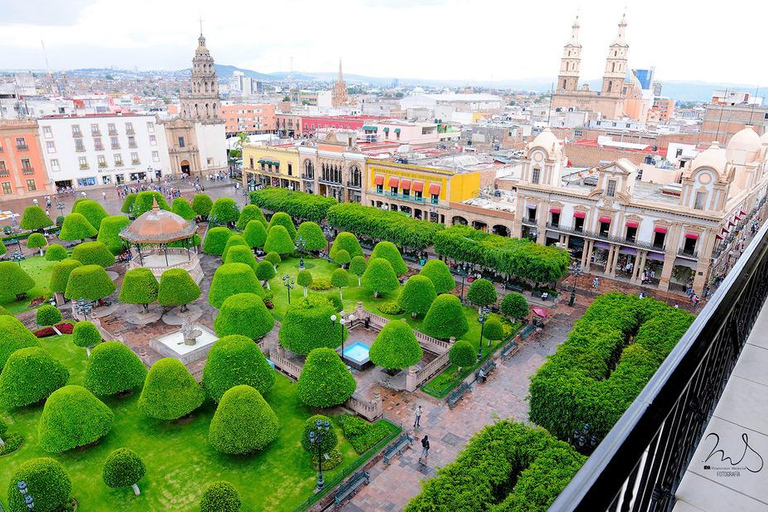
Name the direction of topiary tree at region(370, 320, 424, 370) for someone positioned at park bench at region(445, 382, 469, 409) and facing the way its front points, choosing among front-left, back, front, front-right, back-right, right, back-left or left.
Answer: back-right

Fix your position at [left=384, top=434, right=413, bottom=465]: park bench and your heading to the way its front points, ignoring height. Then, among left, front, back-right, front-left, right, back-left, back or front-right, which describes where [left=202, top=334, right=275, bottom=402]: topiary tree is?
back-right

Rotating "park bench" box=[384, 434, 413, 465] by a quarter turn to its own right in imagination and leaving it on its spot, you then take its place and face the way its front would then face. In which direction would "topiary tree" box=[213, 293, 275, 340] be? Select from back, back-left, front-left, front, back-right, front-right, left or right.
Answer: right

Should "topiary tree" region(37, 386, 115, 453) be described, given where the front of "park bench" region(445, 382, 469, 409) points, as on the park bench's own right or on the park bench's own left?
on the park bench's own right

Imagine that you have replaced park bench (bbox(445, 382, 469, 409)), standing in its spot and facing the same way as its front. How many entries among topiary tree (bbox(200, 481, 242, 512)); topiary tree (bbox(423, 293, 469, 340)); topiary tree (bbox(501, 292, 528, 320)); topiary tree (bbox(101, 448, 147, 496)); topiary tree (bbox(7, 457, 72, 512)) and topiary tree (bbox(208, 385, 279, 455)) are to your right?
4

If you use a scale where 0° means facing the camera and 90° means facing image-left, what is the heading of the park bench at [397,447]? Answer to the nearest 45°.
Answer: approximately 315°

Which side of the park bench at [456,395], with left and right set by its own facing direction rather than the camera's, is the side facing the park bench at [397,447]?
right

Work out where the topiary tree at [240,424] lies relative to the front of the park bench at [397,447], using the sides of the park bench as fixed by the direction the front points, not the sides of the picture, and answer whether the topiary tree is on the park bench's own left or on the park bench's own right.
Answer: on the park bench's own right

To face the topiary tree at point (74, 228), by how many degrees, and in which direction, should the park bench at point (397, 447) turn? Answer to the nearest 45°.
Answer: approximately 180°

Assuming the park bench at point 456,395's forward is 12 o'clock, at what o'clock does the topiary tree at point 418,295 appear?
The topiary tree is roughly at 7 o'clock from the park bench.

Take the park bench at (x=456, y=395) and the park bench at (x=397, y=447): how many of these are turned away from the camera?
0

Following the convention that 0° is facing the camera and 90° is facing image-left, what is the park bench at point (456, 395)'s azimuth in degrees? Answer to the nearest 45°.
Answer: approximately 315°

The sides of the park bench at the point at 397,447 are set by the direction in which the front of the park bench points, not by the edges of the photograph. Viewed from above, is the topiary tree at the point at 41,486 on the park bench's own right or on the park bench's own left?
on the park bench's own right

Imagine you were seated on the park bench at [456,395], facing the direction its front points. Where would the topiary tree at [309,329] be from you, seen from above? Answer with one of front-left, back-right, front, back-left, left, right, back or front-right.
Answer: back-right

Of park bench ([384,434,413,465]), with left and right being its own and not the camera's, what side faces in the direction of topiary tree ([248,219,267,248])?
back

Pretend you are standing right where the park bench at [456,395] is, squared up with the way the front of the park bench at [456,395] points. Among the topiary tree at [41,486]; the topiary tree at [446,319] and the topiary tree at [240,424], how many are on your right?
2

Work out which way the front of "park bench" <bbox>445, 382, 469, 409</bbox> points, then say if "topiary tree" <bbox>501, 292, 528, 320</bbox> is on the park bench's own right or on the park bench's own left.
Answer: on the park bench's own left
